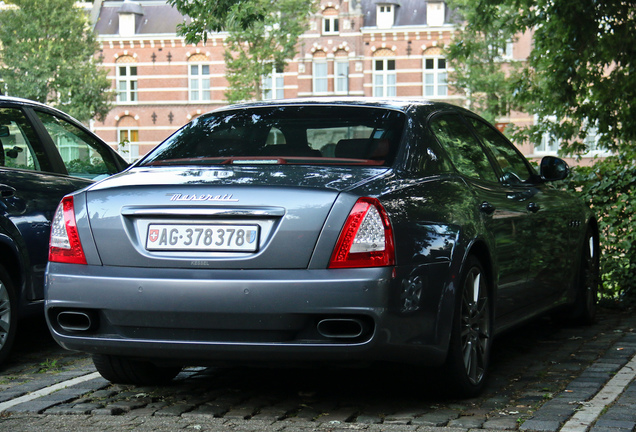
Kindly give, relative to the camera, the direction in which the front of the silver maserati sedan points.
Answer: facing away from the viewer and to the right of the viewer

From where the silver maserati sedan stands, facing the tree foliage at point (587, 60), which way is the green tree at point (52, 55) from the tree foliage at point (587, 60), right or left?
left

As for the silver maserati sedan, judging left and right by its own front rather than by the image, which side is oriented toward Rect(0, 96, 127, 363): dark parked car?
left

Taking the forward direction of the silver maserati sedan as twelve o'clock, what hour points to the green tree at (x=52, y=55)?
The green tree is roughly at 10 o'clock from the silver maserati sedan.

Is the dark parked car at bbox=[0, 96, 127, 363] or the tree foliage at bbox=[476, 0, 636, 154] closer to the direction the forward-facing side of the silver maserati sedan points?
the tree foliage

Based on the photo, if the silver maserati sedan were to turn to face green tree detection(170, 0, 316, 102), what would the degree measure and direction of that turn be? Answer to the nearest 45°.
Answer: approximately 45° to its left
